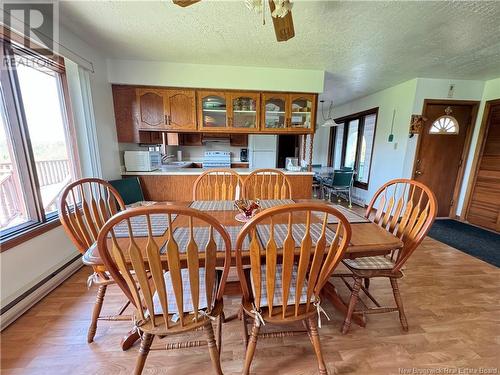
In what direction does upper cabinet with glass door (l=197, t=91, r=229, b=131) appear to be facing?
toward the camera

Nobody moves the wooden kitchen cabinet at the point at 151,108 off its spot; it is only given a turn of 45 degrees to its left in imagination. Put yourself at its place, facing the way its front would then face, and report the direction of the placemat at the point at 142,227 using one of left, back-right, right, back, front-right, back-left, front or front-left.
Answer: front-right

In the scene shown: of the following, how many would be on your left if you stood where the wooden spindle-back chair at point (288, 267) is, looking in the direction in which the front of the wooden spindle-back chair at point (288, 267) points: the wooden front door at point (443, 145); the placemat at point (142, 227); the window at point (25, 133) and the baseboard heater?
3

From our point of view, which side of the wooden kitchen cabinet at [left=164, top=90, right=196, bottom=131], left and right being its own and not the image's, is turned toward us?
front

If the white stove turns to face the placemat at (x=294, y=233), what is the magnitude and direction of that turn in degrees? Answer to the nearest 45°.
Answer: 0° — it already faces it

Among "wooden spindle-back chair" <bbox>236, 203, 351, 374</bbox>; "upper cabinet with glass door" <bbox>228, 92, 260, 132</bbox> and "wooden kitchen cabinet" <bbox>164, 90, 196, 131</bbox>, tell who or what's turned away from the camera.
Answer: the wooden spindle-back chair

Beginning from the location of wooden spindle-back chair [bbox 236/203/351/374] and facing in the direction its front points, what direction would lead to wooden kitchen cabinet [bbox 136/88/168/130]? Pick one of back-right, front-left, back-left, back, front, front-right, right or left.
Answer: front-left

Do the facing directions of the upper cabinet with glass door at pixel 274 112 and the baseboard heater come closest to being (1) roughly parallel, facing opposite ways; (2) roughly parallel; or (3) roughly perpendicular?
roughly perpendicular

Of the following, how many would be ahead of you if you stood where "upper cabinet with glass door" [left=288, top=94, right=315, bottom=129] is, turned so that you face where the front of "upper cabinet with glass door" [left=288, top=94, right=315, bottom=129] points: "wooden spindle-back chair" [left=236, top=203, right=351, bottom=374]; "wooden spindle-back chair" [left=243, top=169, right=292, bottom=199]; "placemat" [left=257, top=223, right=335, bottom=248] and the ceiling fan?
4

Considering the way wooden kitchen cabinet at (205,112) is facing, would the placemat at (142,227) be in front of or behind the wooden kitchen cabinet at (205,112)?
in front

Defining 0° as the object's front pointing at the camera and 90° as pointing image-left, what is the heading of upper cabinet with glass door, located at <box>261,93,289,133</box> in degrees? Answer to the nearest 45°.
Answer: approximately 0°

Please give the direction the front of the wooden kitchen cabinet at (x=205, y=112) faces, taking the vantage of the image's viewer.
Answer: facing the viewer

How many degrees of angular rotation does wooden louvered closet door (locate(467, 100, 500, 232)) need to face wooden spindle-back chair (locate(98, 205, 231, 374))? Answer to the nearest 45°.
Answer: approximately 45° to its left

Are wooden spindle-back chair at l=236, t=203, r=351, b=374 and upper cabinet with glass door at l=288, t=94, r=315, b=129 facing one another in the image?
yes

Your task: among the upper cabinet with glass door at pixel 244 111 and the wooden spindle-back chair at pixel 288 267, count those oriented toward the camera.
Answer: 1

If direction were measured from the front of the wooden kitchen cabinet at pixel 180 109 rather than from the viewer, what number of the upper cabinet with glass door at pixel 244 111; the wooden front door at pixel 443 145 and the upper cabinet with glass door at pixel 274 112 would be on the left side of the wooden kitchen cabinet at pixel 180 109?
3

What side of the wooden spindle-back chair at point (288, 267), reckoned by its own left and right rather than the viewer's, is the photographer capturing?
back

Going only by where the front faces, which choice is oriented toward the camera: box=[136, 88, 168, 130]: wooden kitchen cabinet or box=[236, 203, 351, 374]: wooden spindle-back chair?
the wooden kitchen cabinet
